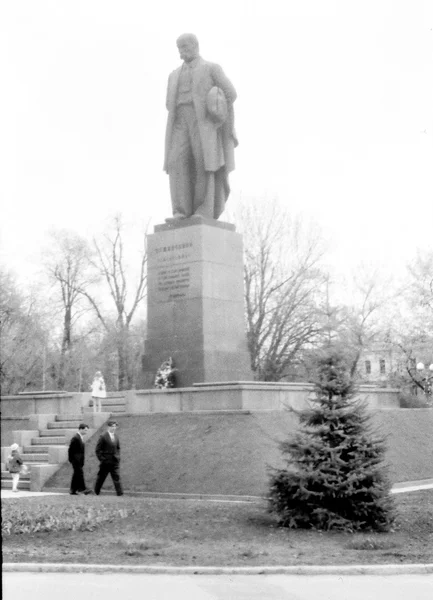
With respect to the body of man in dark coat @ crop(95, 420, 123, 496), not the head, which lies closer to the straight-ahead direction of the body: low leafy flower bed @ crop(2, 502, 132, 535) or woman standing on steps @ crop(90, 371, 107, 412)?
the low leafy flower bed

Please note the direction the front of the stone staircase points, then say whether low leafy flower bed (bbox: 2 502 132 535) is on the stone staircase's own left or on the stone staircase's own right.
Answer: on the stone staircase's own left

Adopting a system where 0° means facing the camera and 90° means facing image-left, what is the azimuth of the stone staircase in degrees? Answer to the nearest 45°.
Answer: approximately 45°

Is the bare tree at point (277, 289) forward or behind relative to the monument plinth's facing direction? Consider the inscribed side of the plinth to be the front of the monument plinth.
behind

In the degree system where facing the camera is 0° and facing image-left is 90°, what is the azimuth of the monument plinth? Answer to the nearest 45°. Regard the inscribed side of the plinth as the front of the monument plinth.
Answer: approximately 45°

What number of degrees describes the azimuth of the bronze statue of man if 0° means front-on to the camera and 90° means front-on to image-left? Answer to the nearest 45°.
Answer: approximately 45°

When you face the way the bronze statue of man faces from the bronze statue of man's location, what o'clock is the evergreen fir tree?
The evergreen fir tree is roughly at 10 o'clock from the bronze statue of man.
